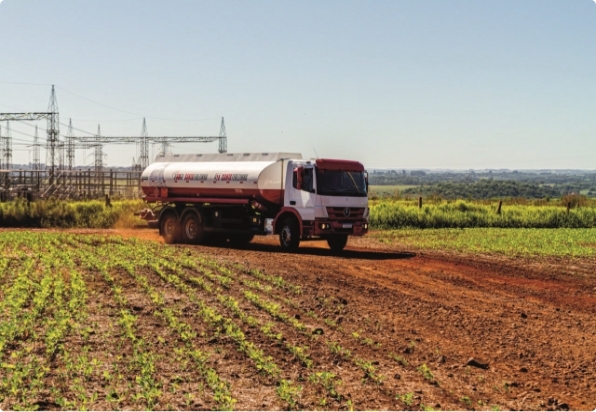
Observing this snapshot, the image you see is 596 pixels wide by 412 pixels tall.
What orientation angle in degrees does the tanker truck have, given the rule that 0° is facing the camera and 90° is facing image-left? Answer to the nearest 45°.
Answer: approximately 315°
